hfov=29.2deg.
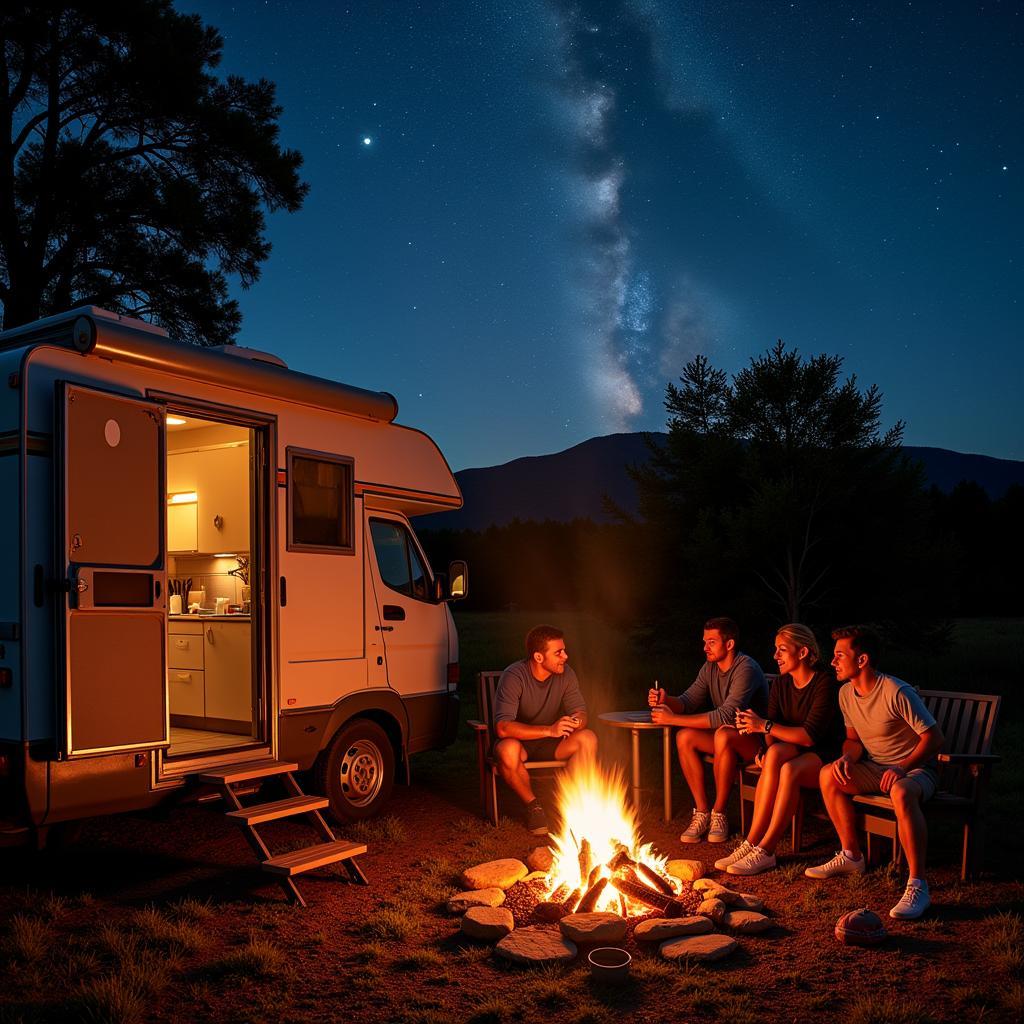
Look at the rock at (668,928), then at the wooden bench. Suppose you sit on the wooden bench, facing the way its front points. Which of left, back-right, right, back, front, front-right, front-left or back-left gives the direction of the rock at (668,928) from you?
front

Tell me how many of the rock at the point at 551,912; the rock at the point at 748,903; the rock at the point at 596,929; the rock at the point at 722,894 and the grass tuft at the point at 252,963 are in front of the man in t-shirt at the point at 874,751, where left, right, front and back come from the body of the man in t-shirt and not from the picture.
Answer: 5

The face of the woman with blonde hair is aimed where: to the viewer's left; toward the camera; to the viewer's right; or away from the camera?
to the viewer's left

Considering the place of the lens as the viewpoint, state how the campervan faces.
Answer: facing away from the viewer and to the right of the viewer

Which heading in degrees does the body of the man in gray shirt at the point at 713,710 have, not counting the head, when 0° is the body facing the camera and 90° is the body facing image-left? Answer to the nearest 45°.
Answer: approximately 45°

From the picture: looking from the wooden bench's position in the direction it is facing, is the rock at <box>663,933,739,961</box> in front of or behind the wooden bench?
in front

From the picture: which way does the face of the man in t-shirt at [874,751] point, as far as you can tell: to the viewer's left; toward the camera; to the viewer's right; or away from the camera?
to the viewer's left

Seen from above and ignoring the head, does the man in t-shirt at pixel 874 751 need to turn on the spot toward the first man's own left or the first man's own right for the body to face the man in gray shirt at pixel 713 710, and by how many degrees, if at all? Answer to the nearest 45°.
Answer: approximately 90° to the first man's own right

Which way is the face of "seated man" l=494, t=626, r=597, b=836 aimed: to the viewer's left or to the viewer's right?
to the viewer's right

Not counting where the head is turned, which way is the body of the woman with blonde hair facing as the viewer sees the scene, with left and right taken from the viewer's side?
facing the viewer and to the left of the viewer

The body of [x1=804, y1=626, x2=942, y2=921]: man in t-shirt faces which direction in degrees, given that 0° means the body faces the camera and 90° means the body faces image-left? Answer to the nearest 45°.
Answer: approximately 45°

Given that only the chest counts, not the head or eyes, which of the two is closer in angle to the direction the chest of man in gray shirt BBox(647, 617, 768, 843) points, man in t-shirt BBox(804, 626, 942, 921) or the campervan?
the campervan

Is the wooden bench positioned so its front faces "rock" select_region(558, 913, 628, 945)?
yes

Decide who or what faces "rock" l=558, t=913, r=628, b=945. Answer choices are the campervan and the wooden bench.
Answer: the wooden bench

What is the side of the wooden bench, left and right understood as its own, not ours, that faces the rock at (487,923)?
front
